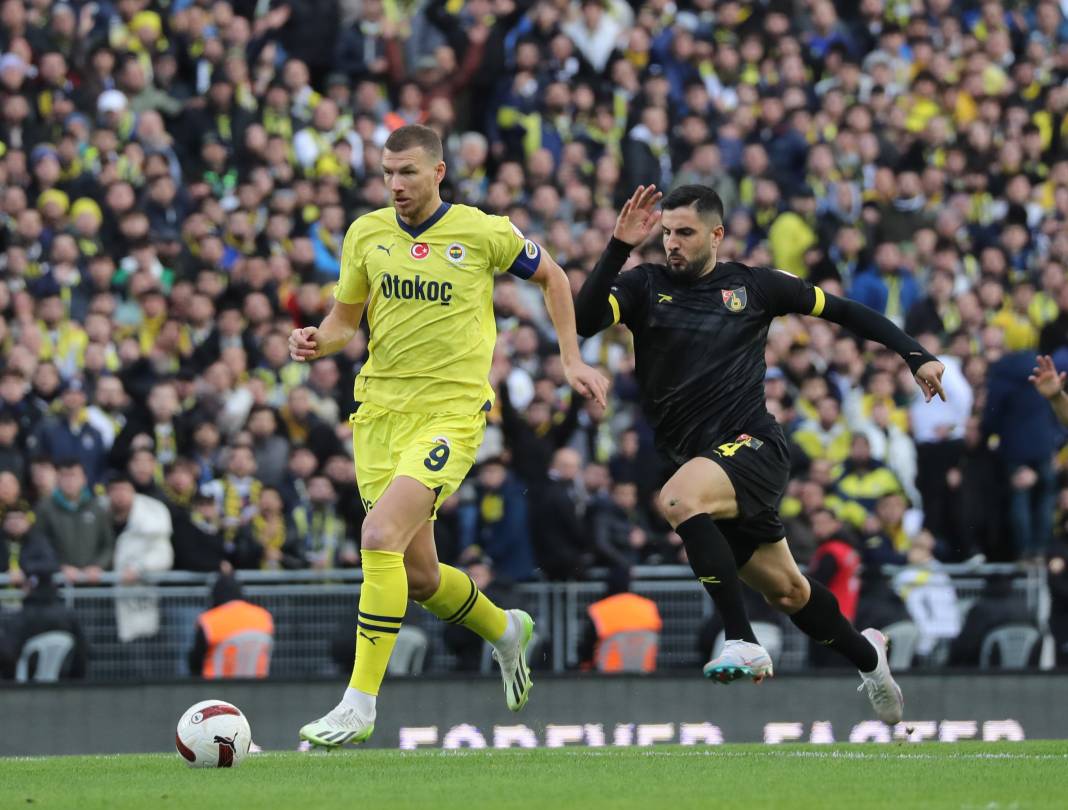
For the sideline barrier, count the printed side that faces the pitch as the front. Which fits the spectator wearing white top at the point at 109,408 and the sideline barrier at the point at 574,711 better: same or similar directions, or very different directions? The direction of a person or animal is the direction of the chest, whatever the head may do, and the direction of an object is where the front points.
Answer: same or similar directions

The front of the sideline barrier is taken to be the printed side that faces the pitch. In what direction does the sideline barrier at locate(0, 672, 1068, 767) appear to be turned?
toward the camera

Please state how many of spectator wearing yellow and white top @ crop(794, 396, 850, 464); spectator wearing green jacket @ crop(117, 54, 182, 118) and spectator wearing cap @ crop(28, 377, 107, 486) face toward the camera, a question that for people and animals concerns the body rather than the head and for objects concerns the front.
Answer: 3

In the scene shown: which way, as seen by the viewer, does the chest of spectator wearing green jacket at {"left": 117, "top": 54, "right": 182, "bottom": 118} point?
toward the camera

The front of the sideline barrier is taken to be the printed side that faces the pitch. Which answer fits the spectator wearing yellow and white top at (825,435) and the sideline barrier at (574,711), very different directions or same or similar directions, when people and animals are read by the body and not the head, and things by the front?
same or similar directions

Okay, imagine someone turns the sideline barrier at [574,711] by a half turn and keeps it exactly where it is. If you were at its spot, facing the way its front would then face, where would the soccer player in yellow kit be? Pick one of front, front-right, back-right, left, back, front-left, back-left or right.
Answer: back

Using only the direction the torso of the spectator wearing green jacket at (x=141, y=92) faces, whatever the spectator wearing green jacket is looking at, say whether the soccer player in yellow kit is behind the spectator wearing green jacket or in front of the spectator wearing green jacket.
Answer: in front

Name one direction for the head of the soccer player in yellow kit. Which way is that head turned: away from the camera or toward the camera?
toward the camera

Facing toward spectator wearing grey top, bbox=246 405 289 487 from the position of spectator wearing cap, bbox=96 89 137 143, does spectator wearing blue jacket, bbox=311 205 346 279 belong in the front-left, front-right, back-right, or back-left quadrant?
front-left

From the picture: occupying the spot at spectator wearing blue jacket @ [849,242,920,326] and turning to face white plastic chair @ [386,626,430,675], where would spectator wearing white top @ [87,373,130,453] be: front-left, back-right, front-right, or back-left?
front-right

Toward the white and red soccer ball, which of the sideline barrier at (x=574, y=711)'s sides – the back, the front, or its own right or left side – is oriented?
front

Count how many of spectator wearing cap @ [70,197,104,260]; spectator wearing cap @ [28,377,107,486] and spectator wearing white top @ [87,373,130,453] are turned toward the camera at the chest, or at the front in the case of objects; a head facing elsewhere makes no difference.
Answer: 3

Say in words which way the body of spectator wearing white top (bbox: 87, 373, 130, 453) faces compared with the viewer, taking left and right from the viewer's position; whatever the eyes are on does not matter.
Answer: facing the viewer
